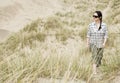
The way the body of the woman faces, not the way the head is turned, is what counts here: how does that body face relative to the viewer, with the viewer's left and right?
facing the viewer
